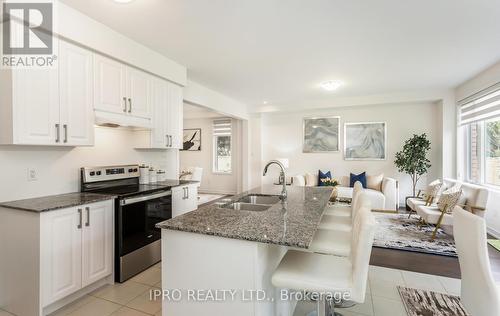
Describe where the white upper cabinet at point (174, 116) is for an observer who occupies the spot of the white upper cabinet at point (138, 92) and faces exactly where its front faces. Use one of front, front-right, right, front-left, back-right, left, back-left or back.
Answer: left

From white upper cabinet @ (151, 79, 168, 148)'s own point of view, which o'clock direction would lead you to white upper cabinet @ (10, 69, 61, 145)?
white upper cabinet @ (10, 69, 61, 145) is roughly at 3 o'clock from white upper cabinet @ (151, 79, 168, 148).

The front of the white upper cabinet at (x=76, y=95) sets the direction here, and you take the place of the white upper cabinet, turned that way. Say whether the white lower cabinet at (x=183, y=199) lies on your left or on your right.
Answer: on your left

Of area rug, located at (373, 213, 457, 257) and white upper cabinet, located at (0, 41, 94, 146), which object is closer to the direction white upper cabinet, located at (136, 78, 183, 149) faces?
the area rug

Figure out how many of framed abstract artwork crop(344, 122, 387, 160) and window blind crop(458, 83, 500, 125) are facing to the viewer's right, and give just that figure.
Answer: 0

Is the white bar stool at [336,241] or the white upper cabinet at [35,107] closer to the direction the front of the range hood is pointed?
the white bar stool

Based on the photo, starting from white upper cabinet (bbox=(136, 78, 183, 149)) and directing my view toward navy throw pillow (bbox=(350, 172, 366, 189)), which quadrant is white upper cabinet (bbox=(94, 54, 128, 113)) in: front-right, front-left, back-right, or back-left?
back-right

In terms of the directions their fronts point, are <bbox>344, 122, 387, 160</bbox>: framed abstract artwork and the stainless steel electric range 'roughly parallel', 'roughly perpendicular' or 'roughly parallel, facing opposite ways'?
roughly perpendicular

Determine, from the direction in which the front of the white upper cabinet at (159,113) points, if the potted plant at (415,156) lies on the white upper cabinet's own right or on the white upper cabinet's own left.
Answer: on the white upper cabinet's own left

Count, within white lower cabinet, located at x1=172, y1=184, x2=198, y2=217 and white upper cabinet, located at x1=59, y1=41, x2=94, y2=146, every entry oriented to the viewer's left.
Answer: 0
